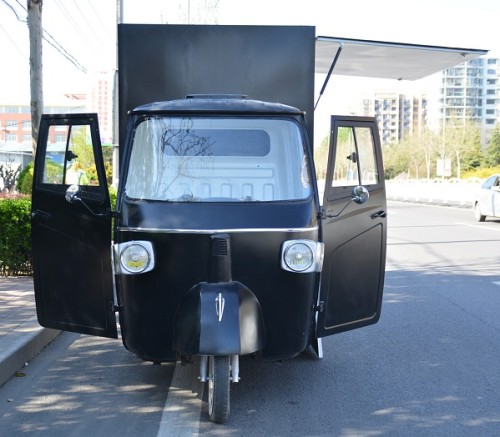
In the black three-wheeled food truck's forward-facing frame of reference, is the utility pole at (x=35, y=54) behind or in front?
behind

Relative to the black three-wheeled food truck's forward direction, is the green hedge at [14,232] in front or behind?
behind

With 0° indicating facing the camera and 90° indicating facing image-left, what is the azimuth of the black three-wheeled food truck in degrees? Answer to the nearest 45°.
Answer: approximately 0°

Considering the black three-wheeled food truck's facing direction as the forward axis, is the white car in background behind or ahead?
behind
